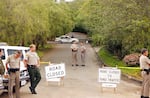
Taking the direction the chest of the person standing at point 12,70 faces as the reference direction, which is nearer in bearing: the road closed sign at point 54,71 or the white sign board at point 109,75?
the white sign board

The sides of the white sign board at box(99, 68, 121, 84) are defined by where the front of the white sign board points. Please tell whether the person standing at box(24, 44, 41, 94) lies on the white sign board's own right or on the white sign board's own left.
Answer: on the white sign board's own right

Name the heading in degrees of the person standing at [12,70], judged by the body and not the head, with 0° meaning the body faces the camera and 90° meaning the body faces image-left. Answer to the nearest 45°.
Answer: approximately 315°
